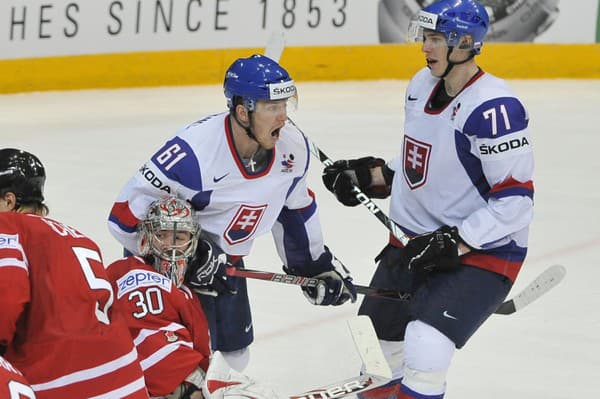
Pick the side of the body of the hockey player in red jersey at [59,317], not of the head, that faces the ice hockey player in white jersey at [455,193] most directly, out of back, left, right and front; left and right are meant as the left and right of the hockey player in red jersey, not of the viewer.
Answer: right

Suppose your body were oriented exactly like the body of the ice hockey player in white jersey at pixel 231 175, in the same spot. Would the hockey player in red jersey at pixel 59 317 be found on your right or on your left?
on your right

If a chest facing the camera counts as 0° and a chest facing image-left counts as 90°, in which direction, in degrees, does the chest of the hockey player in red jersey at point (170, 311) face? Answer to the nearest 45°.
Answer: approximately 315°

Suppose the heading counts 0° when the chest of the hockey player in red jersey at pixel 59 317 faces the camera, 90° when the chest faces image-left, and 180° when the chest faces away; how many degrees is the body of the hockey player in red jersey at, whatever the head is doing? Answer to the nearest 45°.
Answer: approximately 135°

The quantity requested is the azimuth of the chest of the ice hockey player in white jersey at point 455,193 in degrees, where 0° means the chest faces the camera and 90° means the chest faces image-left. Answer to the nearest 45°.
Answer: approximately 45°

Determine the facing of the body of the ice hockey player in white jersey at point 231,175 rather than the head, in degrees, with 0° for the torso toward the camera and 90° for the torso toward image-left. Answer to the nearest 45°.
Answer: approximately 315°

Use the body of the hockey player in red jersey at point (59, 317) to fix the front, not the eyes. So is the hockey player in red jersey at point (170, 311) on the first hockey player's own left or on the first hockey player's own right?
on the first hockey player's own right
